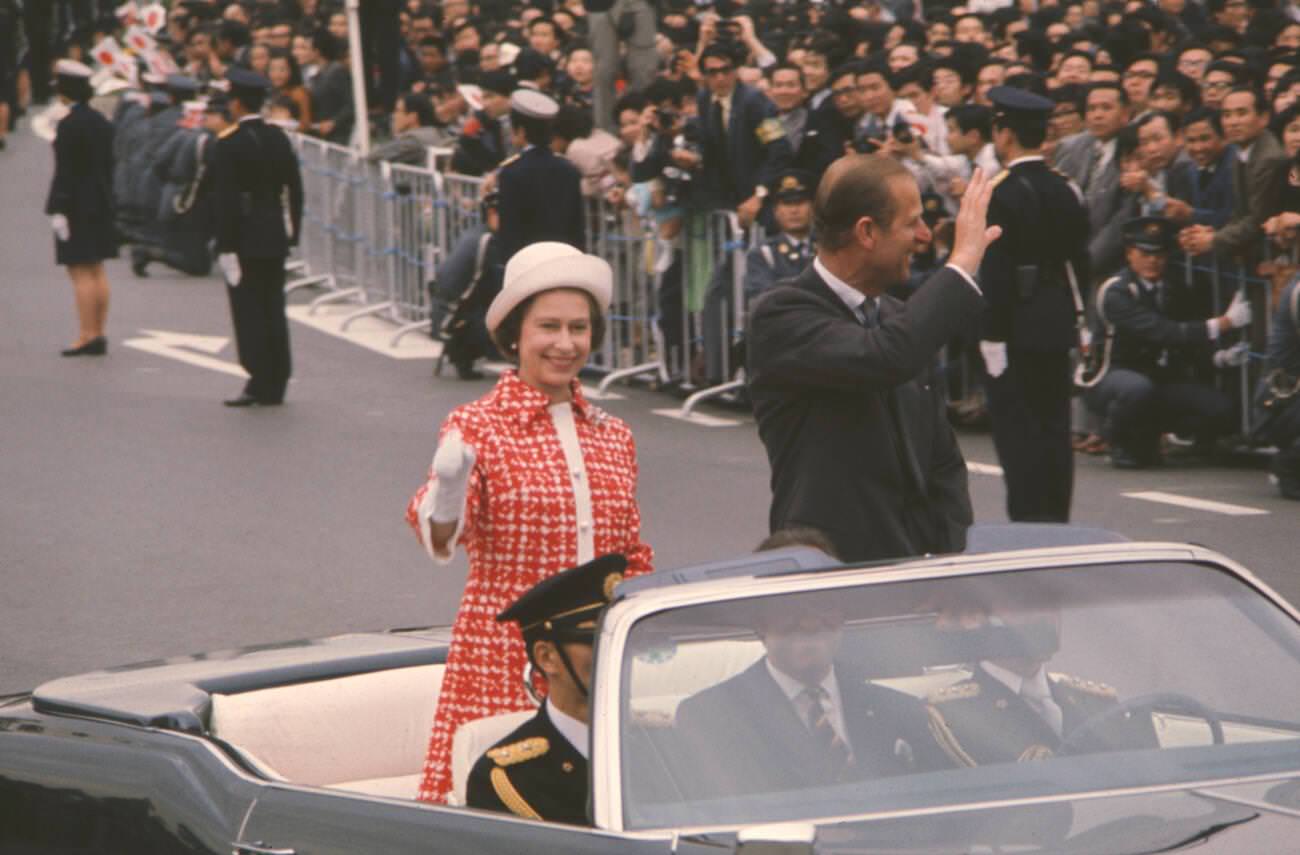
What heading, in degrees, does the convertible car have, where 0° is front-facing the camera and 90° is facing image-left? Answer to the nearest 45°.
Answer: approximately 315°

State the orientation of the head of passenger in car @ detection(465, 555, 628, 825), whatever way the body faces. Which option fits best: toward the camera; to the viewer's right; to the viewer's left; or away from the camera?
to the viewer's right

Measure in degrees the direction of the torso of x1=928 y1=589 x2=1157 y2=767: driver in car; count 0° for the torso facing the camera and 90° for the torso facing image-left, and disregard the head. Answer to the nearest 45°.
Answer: approximately 315°

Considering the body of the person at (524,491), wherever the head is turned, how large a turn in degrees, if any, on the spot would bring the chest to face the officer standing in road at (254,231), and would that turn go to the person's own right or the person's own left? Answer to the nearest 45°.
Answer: approximately 135° to the person's own left

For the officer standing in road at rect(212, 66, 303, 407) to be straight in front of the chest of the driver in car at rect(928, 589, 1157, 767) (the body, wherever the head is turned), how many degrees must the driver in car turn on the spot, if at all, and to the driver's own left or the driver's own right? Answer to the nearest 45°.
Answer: approximately 180°
